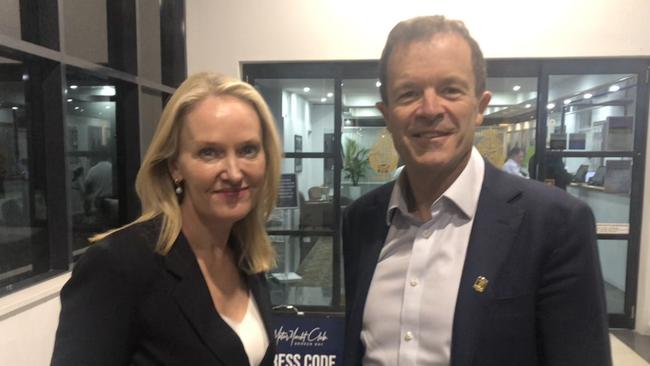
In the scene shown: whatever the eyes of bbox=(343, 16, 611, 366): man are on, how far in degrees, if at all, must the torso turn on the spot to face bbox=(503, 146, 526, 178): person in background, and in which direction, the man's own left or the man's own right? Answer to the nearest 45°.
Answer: approximately 135° to the man's own right

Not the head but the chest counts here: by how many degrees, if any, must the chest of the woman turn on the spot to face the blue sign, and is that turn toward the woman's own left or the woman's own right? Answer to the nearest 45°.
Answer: approximately 90° to the woman's own left

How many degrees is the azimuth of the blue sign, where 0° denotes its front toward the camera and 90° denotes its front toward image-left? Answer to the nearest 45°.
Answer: approximately 0°

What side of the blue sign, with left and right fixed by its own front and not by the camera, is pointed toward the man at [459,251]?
front

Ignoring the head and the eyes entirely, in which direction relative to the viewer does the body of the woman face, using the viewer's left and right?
facing the viewer and to the right of the viewer

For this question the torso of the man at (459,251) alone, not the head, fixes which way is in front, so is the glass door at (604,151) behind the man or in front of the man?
behind

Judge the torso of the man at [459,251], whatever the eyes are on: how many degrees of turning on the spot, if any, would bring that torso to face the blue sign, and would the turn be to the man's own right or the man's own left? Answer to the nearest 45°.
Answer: approximately 90° to the man's own right

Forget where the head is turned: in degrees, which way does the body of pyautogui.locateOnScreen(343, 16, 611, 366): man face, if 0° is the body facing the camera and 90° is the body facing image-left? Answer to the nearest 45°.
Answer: approximately 45°

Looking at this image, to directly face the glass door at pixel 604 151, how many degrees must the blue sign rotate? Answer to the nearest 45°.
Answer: approximately 135° to its left

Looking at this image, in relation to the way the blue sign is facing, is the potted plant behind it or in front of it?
behind

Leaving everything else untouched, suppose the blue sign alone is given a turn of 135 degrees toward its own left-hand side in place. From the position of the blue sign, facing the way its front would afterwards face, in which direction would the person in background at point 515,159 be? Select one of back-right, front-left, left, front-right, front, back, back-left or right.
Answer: front

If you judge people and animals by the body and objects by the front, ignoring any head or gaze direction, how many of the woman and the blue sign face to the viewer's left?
0
